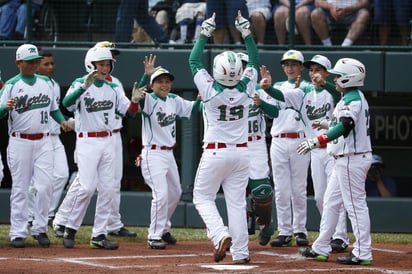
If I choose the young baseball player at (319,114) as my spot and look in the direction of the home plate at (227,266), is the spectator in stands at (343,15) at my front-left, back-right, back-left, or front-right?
back-right

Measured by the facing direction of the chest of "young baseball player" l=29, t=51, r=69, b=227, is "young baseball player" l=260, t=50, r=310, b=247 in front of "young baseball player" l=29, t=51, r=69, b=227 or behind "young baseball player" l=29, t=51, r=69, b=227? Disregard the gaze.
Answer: in front

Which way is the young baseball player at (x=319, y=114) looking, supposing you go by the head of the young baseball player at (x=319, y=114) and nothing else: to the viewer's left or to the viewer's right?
to the viewer's left

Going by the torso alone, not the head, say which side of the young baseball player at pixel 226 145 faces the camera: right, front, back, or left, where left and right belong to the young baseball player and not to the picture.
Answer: back

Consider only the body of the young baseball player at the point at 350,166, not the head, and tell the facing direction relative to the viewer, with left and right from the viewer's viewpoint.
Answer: facing to the left of the viewer
